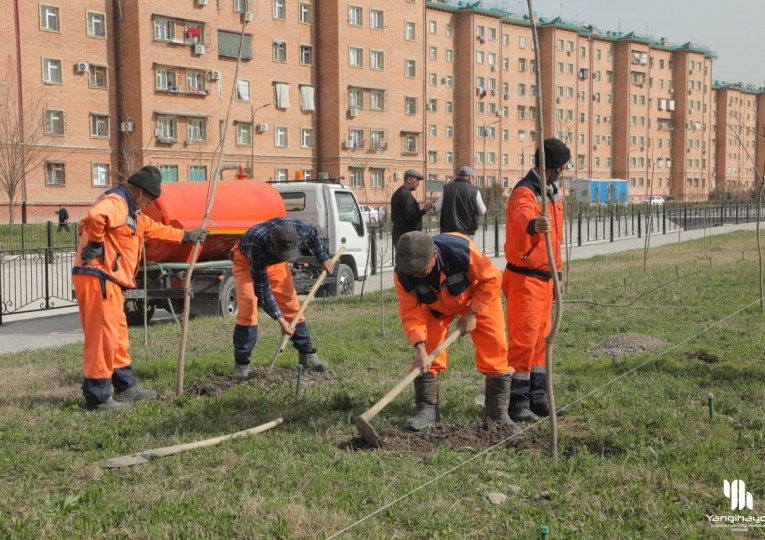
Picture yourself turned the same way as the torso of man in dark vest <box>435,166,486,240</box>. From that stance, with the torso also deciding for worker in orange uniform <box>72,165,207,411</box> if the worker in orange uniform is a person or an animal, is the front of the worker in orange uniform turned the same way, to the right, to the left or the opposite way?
to the right

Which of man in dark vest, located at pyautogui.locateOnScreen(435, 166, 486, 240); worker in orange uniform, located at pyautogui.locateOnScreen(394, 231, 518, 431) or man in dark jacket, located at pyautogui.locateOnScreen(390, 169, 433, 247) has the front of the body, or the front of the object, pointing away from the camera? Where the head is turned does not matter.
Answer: man in dark vest, located at pyautogui.locateOnScreen(435, 166, 486, 240)

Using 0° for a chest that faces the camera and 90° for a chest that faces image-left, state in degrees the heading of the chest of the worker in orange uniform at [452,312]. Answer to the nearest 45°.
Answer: approximately 45°

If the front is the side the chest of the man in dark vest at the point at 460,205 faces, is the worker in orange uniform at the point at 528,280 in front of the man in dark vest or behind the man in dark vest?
behind

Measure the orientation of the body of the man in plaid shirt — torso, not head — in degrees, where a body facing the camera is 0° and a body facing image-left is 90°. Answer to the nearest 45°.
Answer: approximately 315°

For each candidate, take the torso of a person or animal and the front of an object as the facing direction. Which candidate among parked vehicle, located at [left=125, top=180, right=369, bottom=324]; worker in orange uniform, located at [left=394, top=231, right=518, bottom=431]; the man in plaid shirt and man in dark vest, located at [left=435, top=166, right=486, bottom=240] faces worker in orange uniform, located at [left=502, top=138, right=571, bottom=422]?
the man in plaid shirt

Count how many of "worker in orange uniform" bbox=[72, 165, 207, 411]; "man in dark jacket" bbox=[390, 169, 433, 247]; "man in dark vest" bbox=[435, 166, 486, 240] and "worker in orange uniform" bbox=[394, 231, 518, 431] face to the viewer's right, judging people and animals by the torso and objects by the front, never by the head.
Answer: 2

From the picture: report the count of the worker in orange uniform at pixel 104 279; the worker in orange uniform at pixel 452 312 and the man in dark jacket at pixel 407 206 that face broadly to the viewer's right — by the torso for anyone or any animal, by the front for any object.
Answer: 2

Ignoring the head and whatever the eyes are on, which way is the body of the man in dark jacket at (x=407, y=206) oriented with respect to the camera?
to the viewer's right

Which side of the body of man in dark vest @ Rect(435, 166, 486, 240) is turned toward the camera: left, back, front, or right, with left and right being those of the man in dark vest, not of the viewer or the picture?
back

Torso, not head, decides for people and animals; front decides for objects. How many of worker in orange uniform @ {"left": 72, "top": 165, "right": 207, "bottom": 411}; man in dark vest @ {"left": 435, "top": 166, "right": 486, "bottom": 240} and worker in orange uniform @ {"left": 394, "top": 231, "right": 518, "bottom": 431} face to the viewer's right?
1

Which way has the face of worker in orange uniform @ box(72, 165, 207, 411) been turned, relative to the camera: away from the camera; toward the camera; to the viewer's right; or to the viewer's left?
to the viewer's right

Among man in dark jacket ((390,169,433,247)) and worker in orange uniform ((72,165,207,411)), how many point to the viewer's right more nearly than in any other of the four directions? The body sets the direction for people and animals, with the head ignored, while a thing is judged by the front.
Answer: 2

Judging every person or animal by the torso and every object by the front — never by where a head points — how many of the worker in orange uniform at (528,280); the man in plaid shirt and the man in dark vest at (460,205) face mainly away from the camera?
1

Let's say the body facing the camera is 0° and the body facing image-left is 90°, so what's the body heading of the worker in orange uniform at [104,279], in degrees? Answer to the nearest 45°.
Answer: approximately 270°

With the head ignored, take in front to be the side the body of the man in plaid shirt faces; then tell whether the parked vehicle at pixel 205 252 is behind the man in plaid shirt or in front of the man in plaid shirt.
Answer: behind
